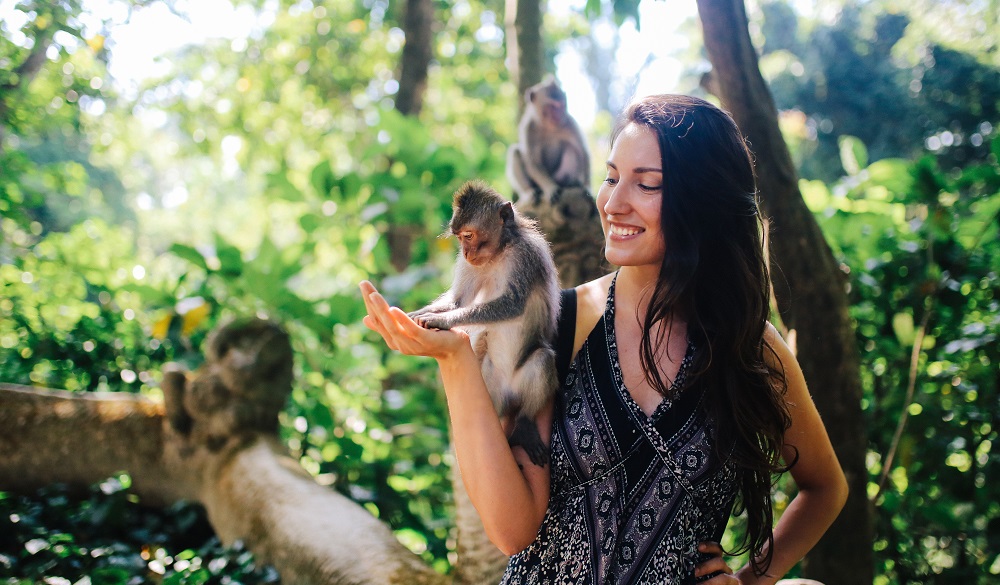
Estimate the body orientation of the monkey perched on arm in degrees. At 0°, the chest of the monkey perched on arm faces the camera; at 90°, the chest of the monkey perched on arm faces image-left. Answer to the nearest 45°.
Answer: approximately 45°

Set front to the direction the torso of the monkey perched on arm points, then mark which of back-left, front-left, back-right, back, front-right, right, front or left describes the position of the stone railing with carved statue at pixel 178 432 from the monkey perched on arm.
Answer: right

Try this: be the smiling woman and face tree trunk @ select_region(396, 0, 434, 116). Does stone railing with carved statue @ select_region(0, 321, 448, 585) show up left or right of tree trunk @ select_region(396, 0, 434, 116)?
left

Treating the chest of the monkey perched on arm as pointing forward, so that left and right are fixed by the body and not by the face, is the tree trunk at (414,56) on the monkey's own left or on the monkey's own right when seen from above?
on the monkey's own right

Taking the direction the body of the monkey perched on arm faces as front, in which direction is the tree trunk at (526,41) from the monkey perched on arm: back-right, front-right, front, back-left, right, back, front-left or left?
back-right

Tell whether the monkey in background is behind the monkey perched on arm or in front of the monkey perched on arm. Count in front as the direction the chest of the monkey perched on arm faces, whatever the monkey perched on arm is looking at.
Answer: behind

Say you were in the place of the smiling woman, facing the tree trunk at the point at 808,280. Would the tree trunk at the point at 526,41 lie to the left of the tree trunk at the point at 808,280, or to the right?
left
